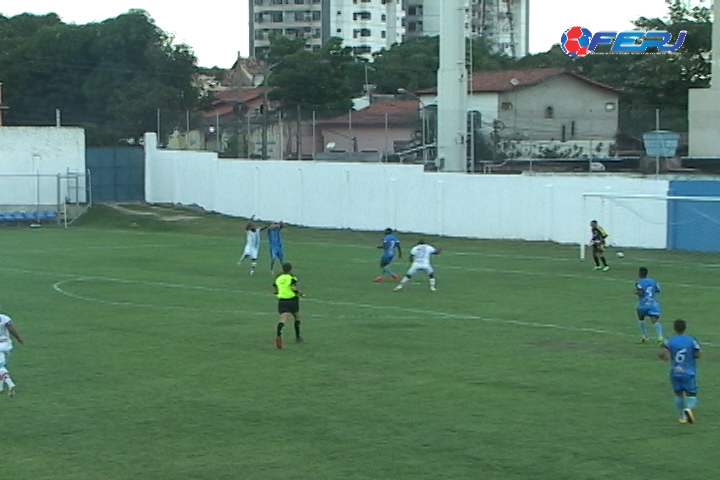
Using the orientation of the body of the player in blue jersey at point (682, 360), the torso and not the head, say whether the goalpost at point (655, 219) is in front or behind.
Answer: in front

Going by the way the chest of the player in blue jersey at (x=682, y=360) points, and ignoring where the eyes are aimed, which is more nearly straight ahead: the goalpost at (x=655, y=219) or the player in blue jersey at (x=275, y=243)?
the goalpost

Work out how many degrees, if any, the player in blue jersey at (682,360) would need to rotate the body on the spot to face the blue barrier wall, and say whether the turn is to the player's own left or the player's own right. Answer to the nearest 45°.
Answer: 0° — they already face it

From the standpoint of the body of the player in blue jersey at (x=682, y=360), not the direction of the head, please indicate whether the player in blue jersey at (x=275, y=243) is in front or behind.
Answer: in front

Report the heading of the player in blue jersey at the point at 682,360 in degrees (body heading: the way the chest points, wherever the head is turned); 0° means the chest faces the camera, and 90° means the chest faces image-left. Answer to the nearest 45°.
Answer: approximately 180°

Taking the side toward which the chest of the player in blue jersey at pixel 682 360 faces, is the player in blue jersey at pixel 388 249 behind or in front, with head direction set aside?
in front

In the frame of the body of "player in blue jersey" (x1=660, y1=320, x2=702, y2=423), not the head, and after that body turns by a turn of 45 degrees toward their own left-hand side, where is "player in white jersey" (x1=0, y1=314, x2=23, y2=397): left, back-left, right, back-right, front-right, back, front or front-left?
front-left

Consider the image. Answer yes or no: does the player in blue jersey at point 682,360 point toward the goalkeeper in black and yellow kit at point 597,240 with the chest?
yes
